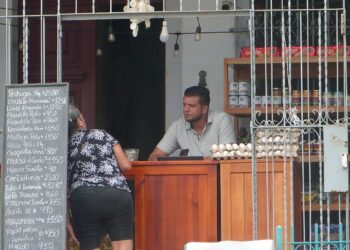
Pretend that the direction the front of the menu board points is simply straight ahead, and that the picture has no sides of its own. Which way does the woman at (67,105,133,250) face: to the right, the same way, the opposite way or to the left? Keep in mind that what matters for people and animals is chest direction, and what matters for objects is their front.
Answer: the opposite way

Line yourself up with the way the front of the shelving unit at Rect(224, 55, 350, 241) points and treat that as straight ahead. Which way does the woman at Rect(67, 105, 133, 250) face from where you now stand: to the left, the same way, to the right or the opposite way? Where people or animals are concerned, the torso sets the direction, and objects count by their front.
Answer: the opposite way

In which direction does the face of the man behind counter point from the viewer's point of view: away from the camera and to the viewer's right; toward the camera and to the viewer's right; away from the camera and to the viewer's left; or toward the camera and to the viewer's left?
toward the camera and to the viewer's left

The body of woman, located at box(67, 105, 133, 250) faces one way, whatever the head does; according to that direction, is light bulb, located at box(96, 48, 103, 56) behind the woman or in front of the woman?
in front

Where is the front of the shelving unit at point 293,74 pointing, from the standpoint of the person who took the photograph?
facing the viewer

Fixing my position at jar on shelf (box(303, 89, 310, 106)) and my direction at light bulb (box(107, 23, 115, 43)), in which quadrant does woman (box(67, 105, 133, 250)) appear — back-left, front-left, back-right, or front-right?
front-left

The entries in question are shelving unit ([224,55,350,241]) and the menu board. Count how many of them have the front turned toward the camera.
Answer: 2

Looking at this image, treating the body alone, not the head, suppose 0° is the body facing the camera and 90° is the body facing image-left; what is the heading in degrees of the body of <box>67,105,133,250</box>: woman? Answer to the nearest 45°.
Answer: approximately 180°

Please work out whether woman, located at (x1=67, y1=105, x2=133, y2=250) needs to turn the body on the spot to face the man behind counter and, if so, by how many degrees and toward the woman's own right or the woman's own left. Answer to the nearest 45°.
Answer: approximately 45° to the woman's own right

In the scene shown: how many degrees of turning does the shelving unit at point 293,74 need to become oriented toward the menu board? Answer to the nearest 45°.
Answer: approximately 45° to its right

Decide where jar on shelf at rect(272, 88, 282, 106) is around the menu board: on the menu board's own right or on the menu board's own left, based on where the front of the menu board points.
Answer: on the menu board's own left
